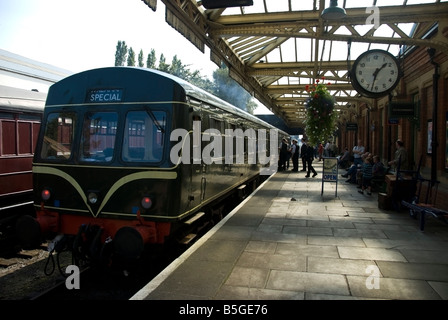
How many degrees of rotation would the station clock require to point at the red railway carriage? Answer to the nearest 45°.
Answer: approximately 90° to its right

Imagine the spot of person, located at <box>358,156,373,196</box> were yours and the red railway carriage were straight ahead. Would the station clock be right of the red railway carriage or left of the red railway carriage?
left

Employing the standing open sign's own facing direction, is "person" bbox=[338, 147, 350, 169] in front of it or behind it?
behind

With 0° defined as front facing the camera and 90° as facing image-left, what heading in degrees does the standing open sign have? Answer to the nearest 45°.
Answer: approximately 0°

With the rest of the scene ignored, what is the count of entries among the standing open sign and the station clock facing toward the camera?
2

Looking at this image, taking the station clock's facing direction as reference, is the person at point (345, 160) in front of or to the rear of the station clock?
to the rear

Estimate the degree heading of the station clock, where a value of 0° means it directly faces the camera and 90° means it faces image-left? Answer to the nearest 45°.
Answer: approximately 0°

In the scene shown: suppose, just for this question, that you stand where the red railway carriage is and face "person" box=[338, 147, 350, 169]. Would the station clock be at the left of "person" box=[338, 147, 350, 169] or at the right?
right

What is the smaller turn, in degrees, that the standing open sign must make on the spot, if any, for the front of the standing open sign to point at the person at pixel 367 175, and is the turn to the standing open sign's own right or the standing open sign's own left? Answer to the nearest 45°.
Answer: approximately 135° to the standing open sign's own left
